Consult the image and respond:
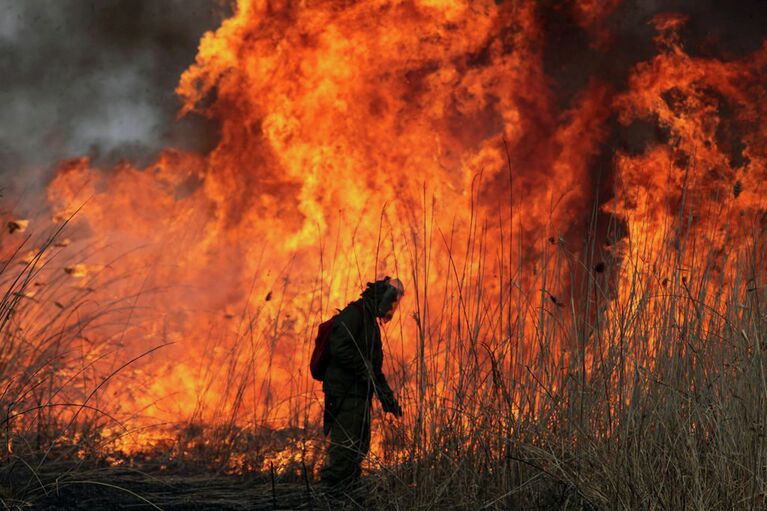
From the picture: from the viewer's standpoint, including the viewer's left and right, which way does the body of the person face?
facing to the right of the viewer

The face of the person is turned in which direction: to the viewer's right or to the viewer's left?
to the viewer's right
